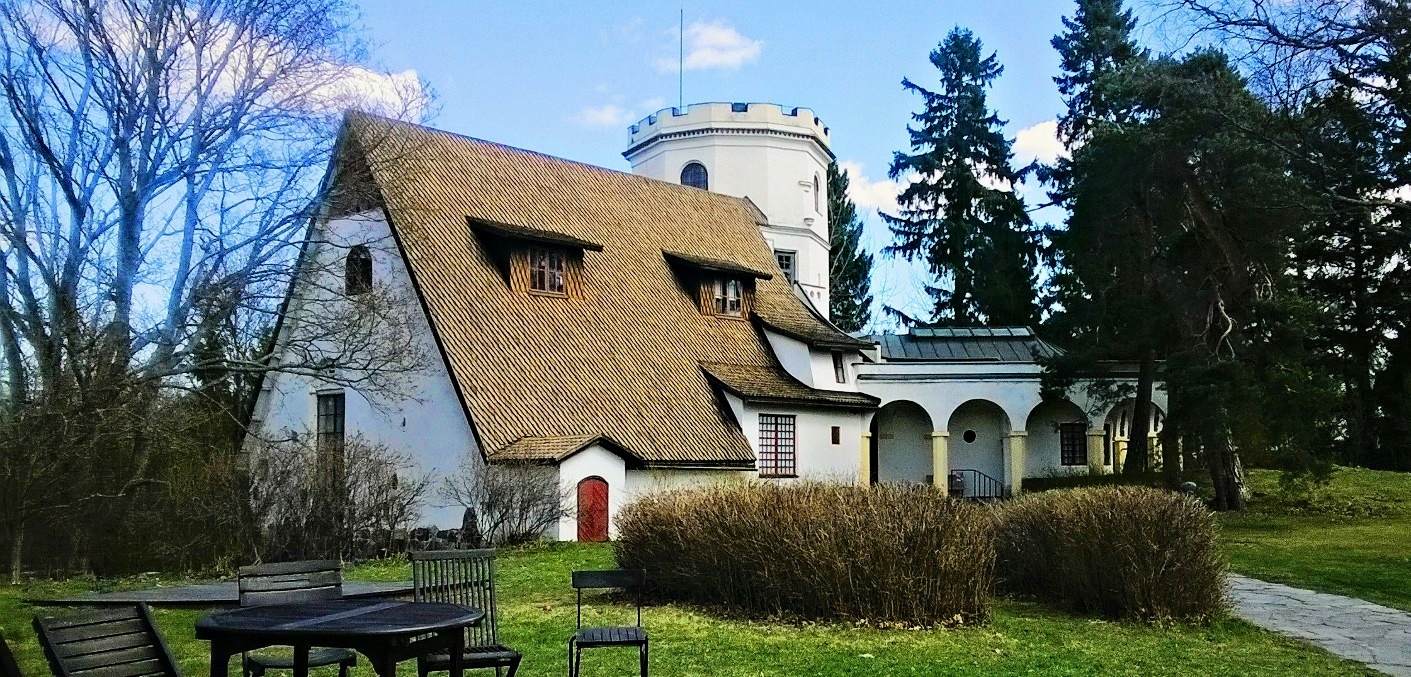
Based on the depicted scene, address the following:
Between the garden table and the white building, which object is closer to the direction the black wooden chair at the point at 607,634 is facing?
the garden table

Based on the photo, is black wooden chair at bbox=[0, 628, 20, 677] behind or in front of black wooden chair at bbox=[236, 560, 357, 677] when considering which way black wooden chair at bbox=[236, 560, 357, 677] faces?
in front

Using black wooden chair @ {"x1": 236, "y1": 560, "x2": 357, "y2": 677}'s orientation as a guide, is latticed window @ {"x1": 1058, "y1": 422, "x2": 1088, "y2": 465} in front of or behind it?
behind

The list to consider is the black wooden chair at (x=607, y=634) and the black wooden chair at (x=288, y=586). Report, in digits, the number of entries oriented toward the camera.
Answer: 2

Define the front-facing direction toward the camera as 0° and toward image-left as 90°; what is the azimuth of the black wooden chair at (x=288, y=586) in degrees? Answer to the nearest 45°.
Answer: approximately 0°

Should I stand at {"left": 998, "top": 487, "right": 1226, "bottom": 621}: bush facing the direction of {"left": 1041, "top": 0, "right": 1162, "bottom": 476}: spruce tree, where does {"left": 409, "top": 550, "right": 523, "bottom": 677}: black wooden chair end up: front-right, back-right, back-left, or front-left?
back-left

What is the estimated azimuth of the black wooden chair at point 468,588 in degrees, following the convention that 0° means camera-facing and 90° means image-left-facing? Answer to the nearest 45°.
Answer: approximately 0°

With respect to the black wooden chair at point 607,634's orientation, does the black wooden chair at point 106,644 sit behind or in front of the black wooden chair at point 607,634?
in front
